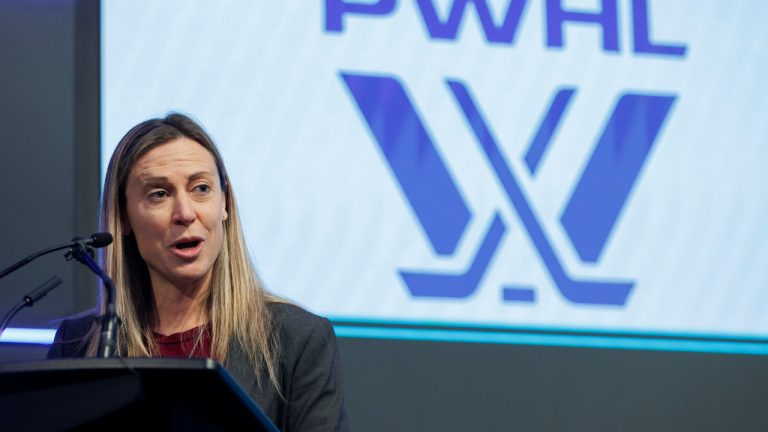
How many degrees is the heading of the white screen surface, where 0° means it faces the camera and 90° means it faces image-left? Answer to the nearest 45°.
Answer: approximately 0°

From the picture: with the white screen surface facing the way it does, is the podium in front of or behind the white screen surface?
in front

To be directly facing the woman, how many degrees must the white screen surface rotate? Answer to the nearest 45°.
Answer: approximately 45° to its right
